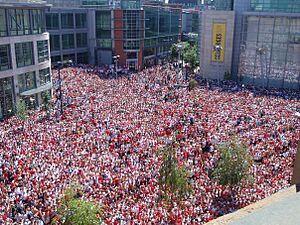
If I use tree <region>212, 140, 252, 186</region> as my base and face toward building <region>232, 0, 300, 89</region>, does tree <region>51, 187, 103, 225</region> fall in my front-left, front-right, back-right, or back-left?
back-left

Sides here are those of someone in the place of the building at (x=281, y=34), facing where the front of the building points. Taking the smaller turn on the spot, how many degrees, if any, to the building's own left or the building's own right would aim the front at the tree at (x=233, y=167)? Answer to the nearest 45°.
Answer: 0° — it already faces it

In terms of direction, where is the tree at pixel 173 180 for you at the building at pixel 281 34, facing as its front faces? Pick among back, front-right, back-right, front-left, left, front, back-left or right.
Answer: front

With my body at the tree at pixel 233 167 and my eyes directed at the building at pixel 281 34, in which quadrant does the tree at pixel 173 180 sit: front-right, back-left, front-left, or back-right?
back-left

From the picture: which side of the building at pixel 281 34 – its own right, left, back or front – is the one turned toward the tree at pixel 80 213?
front

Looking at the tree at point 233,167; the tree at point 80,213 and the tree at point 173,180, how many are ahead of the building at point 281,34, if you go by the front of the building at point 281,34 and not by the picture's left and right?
3

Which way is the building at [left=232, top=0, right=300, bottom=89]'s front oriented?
toward the camera

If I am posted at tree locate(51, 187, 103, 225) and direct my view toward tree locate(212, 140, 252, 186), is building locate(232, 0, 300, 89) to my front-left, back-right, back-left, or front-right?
front-left
